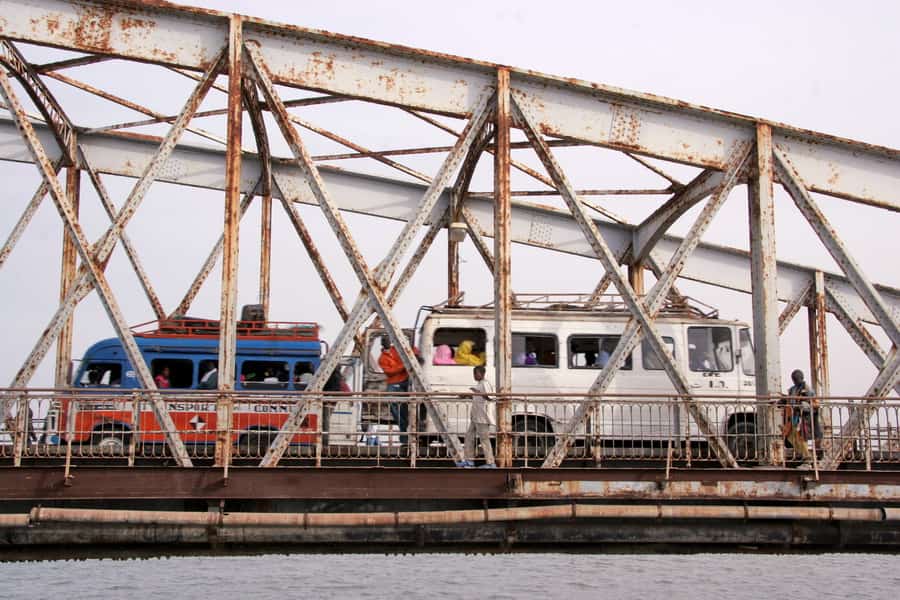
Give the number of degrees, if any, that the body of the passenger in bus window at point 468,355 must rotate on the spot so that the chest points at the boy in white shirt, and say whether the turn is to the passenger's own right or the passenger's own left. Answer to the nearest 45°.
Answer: approximately 90° to the passenger's own right

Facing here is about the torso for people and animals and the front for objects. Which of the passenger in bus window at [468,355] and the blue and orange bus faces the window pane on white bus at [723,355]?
the passenger in bus window at [468,355]

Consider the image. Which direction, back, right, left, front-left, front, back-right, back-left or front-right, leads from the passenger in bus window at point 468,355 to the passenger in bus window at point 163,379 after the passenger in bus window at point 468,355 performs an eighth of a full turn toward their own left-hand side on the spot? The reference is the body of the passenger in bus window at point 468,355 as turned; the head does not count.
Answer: back-left

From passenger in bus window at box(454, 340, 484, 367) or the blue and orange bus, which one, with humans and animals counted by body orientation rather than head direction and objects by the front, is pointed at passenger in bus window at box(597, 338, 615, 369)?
passenger in bus window at box(454, 340, 484, 367)

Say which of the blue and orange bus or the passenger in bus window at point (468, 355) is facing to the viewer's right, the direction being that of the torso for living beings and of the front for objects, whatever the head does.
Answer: the passenger in bus window

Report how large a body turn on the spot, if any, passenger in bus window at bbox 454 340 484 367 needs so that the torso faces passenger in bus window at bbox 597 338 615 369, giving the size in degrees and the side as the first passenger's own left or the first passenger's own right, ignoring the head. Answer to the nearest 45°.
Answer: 0° — they already face them

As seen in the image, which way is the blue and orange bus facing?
to the viewer's left

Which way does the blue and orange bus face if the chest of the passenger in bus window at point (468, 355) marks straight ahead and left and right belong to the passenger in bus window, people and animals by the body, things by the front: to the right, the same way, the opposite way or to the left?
the opposite way

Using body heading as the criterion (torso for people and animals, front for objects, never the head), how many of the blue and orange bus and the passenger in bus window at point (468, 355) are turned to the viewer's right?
1

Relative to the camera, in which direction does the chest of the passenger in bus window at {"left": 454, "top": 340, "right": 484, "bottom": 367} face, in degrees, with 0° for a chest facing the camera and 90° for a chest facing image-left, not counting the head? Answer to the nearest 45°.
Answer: approximately 270°
